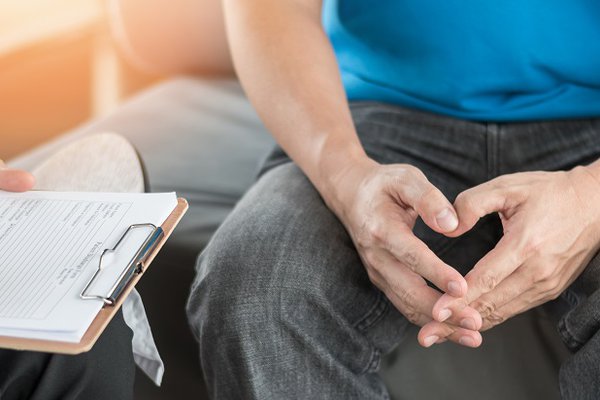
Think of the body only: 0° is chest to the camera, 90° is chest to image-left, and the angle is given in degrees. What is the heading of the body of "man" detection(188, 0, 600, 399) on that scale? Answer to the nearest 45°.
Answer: approximately 0°
